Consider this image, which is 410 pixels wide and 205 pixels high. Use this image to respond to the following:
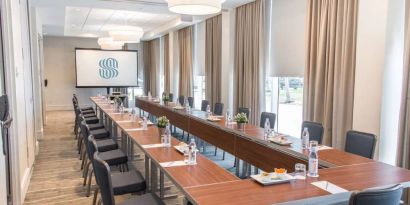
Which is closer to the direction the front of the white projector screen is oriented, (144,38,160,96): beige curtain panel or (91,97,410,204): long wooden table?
the long wooden table

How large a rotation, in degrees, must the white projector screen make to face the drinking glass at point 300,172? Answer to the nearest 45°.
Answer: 0° — it already faces it

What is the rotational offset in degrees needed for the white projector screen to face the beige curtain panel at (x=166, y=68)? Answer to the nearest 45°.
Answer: approximately 45° to its left

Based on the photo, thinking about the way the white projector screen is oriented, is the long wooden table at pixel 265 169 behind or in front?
in front

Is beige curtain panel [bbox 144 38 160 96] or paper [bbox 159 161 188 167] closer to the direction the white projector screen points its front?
the paper

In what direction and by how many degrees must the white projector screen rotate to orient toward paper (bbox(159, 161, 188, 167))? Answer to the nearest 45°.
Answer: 0° — it already faces it

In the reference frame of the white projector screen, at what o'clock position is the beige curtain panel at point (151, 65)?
The beige curtain panel is roughly at 9 o'clock from the white projector screen.

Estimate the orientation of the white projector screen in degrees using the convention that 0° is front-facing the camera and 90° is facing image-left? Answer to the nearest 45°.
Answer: approximately 0°

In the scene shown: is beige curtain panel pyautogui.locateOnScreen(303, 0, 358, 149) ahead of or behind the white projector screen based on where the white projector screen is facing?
ahead

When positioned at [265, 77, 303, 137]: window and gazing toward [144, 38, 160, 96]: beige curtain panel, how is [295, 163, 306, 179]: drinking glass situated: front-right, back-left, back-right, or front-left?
back-left

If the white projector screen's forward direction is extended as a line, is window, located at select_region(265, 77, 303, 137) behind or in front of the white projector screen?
in front
